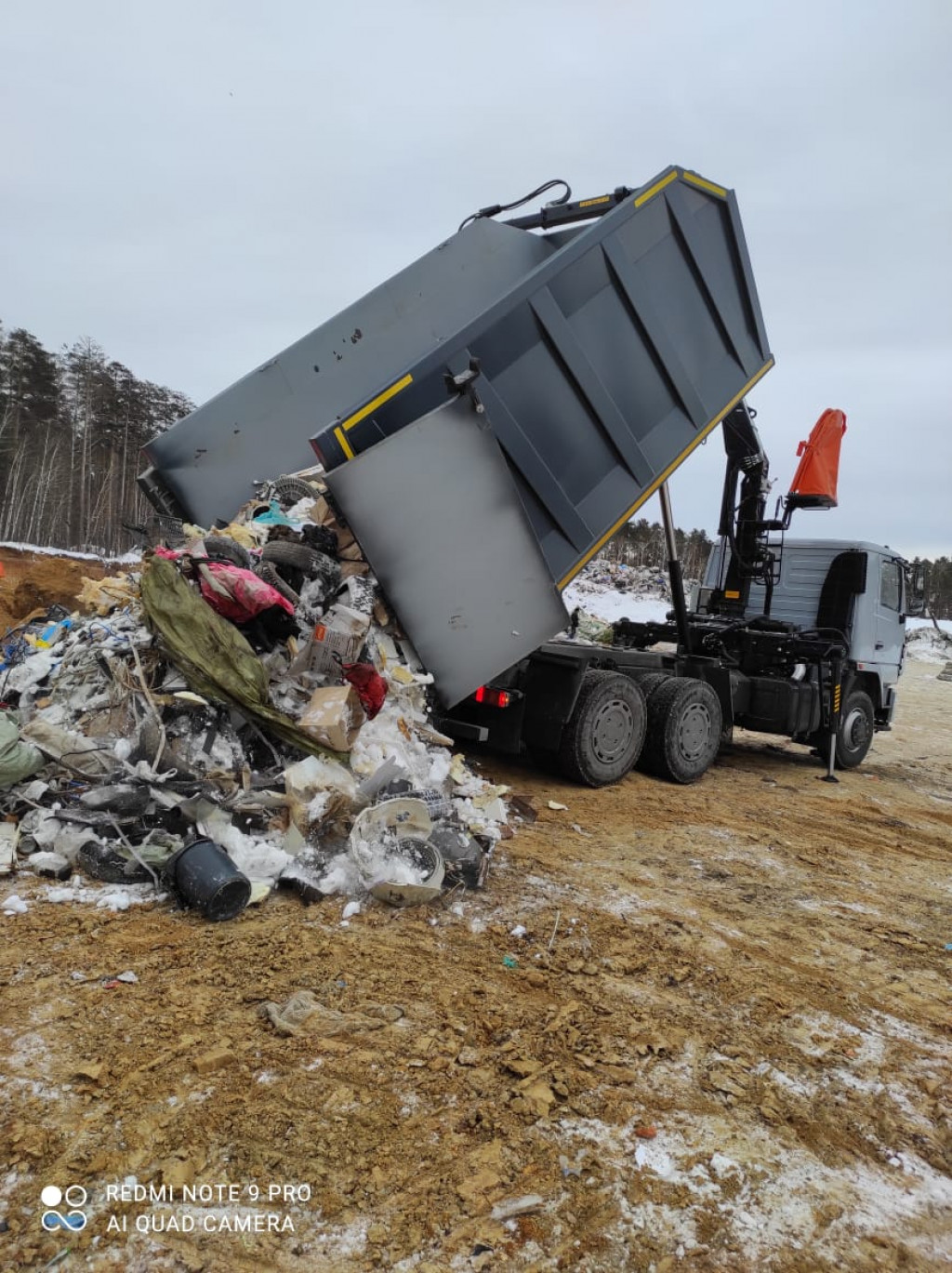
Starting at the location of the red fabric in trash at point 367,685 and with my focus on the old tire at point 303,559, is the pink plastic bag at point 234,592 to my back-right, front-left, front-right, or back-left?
front-left

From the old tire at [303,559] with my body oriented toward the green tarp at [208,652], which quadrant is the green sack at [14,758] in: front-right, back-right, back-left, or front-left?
front-right

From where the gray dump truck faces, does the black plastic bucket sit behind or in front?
behind

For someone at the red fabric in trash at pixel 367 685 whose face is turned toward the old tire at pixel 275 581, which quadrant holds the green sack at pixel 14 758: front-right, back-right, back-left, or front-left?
front-left

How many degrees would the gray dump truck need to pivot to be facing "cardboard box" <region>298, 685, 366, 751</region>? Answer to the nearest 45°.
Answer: approximately 180°

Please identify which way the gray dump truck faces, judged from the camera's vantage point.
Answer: facing away from the viewer and to the right of the viewer

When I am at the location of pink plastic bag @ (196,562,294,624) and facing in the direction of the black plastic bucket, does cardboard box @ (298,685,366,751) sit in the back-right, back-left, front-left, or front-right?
front-left

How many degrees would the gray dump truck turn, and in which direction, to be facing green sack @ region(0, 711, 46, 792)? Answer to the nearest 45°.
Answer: approximately 180°
